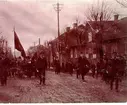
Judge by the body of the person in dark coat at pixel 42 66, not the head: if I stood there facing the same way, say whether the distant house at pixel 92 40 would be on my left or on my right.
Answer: on my left

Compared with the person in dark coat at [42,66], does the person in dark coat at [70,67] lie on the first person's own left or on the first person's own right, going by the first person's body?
on the first person's own left

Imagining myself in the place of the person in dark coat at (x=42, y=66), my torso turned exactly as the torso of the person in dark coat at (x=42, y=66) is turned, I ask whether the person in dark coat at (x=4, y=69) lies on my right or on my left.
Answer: on my right

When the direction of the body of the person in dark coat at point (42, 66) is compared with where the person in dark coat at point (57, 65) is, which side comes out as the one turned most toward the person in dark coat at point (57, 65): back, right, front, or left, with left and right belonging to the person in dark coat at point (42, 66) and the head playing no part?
back

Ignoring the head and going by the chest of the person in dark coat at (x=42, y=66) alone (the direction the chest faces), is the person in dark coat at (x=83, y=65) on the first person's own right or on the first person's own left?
on the first person's own left

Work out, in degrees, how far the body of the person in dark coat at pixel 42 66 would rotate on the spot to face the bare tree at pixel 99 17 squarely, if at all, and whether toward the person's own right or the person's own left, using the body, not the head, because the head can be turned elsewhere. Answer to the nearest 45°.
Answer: approximately 90° to the person's own left

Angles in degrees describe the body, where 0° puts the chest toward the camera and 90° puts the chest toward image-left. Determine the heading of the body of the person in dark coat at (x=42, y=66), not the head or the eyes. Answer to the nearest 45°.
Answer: approximately 0°
